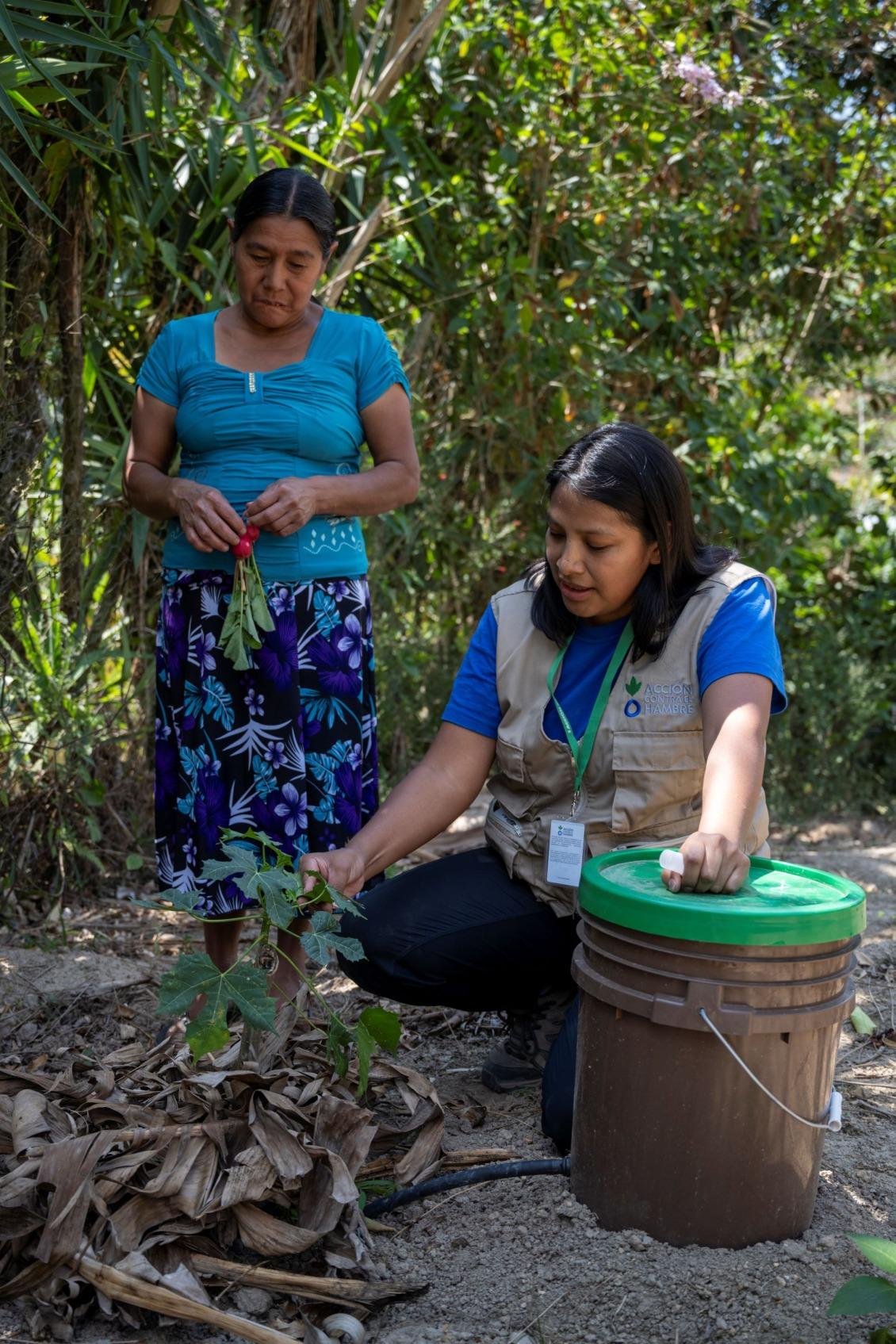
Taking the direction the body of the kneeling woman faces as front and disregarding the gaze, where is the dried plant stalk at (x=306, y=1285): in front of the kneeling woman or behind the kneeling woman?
in front

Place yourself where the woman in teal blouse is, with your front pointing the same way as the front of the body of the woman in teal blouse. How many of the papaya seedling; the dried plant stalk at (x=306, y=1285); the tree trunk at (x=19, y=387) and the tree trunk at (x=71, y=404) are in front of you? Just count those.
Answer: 2

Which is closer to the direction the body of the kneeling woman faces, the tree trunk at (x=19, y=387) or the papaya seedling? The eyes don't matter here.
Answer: the papaya seedling

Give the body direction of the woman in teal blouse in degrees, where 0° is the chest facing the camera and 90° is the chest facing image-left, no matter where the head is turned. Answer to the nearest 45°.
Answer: approximately 0°

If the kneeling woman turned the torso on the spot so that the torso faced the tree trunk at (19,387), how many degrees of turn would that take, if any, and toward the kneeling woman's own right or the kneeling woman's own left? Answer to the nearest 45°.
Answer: approximately 90° to the kneeling woman's own right

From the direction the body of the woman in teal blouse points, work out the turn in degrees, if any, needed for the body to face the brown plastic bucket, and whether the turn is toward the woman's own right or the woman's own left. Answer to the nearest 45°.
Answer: approximately 45° to the woman's own left

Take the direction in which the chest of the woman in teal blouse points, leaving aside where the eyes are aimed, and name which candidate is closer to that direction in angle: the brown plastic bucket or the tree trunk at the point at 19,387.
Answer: the brown plastic bucket

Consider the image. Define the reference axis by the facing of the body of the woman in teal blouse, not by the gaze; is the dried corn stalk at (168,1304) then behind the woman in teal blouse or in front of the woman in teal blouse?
in front

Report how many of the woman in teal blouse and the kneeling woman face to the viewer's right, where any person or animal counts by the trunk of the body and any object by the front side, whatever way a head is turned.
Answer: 0

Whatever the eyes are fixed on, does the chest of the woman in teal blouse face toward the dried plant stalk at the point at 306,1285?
yes

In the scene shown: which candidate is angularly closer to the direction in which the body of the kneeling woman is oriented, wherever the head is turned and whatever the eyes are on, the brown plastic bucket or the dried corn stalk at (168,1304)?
the dried corn stalk
